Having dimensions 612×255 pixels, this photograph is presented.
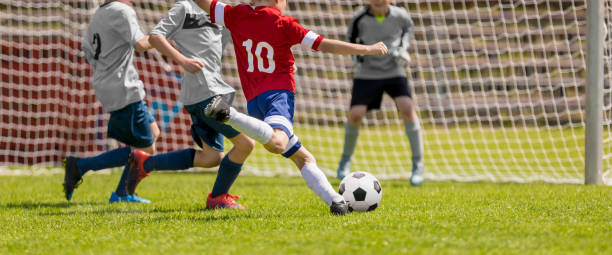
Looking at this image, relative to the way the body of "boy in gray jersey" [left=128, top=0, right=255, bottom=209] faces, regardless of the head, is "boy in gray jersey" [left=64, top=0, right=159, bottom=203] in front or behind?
behind

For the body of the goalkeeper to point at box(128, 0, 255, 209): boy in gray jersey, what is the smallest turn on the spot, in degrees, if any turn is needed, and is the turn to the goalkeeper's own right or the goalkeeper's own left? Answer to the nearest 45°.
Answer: approximately 45° to the goalkeeper's own right

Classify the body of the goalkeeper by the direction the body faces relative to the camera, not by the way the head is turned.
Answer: toward the camera

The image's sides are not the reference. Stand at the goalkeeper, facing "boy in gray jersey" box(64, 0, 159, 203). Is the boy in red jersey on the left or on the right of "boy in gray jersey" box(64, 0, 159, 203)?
left

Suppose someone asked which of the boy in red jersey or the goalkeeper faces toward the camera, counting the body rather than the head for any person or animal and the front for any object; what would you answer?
the goalkeeper

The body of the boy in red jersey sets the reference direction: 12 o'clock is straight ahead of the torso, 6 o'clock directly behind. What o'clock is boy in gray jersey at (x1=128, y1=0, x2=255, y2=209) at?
The boy in gray jersey is roughly at 9 o'clock from the boy in red jersey.

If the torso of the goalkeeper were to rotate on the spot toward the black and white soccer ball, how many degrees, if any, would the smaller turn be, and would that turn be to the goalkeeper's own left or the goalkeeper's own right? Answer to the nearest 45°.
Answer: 0° — they already face it

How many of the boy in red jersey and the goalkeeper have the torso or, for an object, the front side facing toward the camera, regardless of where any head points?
1

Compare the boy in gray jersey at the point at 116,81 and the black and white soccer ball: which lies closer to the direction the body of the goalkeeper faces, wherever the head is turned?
the black and white soccer ball

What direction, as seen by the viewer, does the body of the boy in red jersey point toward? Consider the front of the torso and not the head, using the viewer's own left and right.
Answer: facing away from the viewer and to the right of the viewer
